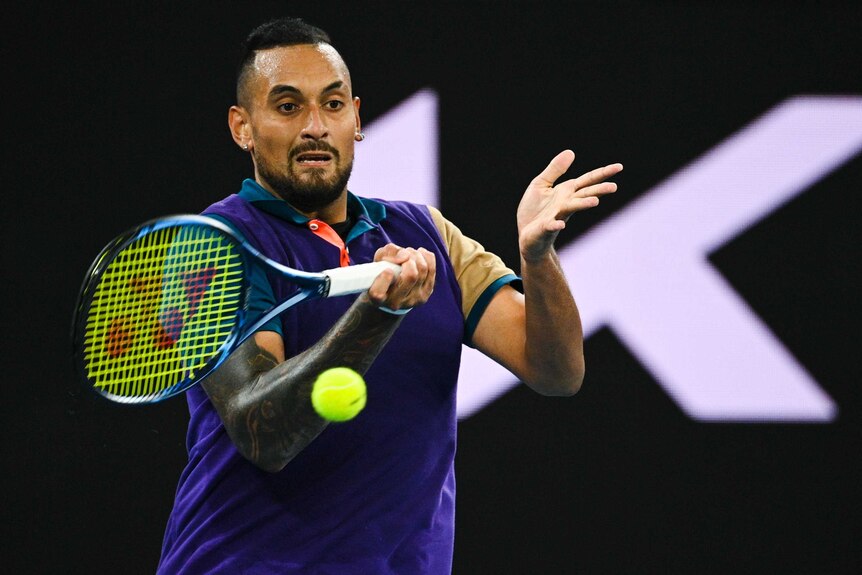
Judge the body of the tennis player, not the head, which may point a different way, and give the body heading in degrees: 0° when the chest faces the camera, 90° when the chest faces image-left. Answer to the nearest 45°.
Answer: approximately 0°
